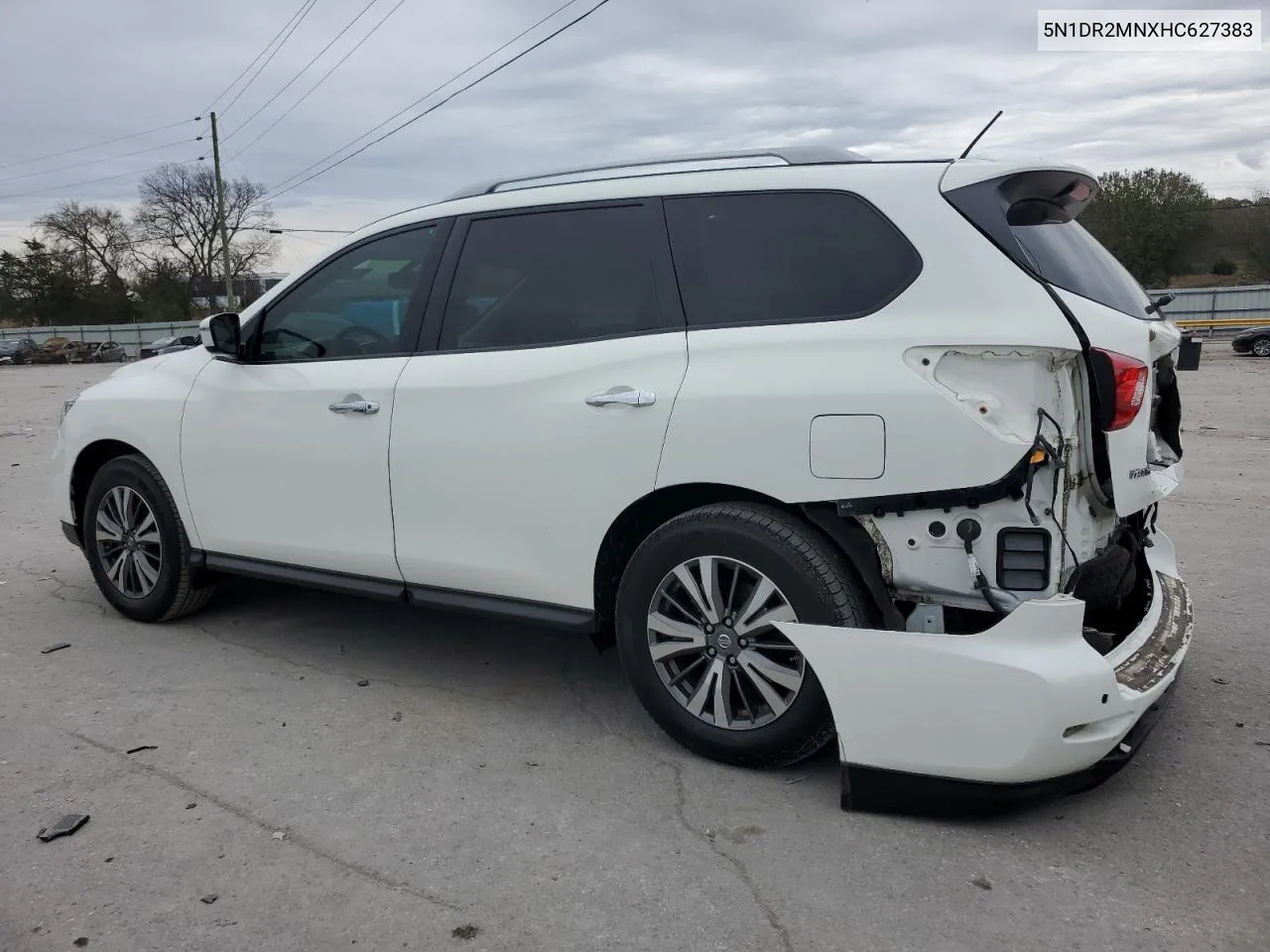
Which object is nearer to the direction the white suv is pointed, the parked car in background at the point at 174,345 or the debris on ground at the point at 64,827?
the parked car in background

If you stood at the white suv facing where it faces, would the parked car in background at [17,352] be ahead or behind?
ahead

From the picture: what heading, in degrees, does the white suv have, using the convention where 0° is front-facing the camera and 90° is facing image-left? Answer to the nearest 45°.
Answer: approximately 135°

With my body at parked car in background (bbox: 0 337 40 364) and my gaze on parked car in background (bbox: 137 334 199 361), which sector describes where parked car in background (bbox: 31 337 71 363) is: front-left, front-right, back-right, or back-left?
front-left

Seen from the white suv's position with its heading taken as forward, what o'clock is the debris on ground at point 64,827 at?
The debris on ground is roughly at 10 o'clock from the white suv.

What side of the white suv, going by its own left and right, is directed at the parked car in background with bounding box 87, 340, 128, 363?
front

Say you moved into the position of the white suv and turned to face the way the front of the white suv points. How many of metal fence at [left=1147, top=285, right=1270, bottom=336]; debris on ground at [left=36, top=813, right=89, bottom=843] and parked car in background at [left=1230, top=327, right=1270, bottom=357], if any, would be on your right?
2

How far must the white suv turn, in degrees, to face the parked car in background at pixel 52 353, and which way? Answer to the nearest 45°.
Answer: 0° — it already faces it

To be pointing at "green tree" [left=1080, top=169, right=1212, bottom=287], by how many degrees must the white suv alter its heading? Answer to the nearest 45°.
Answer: approximately 90° to its right

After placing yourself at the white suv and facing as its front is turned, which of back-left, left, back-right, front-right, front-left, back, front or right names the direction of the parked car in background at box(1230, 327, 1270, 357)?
right

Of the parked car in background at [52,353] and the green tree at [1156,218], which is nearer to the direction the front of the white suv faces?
the parked car in background

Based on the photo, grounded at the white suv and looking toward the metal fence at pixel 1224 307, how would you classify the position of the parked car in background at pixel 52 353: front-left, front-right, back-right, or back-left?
front-left
